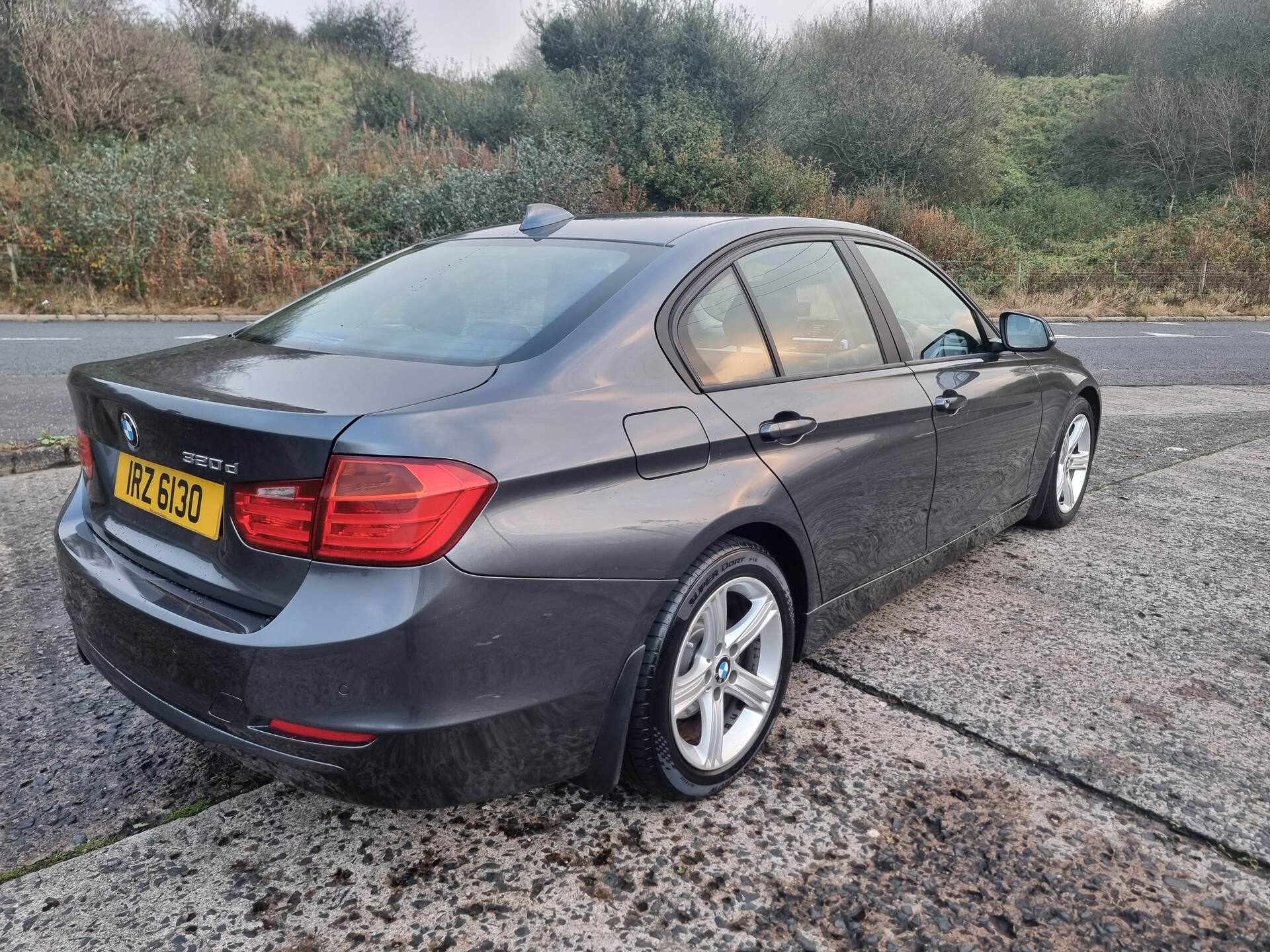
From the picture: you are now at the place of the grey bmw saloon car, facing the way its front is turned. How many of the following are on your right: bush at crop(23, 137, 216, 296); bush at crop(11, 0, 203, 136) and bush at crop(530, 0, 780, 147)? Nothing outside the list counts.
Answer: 0

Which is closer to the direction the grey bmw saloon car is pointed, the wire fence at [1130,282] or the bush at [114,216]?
the wire fence

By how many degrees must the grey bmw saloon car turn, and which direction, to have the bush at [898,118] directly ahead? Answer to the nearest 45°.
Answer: approximately 45° to its left

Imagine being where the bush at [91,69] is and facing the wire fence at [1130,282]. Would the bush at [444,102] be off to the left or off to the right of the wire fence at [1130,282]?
left

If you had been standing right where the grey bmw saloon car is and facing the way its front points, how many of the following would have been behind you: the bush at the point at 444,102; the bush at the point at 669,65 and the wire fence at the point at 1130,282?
0

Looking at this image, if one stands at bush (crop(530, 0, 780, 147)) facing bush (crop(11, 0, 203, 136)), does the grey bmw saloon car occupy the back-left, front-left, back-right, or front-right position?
front-left

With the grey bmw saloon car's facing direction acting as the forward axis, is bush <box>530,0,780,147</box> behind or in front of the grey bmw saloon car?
in front

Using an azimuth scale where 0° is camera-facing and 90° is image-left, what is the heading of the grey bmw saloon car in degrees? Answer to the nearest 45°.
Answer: approximately 225°

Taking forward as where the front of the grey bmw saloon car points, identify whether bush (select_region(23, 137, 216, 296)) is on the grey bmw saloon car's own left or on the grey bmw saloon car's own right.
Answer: on the grey bmw saloon car's own left

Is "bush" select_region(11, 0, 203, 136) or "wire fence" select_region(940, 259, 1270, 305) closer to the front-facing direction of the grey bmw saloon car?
the wire fence

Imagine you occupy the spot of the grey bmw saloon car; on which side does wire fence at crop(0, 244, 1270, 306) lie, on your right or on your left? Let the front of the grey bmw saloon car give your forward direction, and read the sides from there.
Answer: on your left

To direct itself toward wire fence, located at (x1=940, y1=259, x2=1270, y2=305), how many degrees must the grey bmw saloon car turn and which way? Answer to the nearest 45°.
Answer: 0° — it already faces it

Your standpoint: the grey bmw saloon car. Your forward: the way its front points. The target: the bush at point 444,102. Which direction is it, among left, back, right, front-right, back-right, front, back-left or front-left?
front-left
